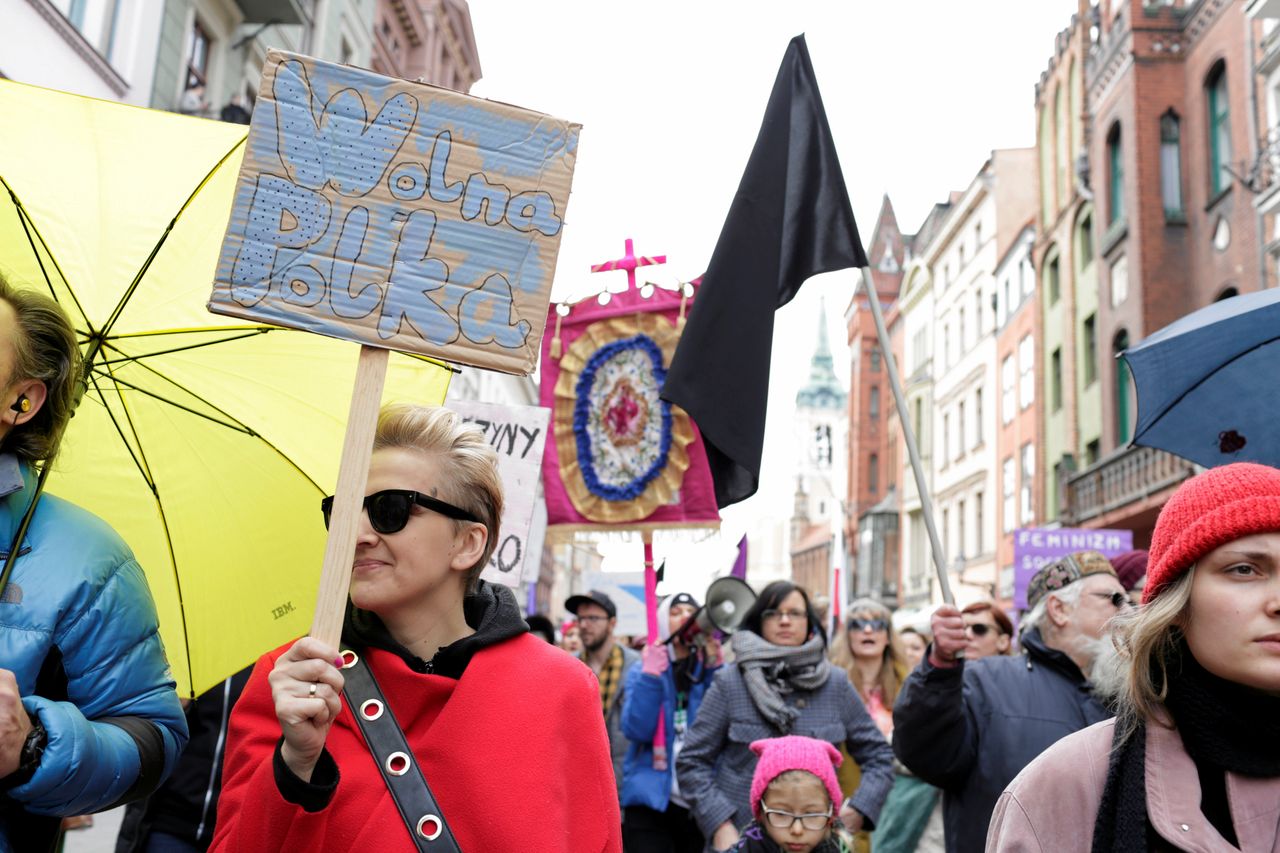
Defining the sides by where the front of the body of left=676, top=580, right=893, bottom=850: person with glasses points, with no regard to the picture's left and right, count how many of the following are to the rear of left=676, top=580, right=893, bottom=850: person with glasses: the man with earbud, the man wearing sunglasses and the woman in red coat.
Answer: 0

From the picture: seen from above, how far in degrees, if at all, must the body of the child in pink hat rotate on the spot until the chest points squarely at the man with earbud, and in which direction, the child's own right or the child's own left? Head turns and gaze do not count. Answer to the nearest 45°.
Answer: approximately 45° to the child's own right

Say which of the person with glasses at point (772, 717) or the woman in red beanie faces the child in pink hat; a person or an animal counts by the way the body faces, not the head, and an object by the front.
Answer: the person with glasses

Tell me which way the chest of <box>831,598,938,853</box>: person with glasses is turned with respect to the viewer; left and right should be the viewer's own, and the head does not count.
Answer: facing the viewer

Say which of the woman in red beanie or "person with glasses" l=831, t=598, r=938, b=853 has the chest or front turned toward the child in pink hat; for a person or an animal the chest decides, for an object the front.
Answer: the person with glasses

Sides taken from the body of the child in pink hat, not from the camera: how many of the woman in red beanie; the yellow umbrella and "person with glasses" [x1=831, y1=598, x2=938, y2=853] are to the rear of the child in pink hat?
1

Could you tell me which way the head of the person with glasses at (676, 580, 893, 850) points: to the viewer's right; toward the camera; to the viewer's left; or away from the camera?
toward the camera

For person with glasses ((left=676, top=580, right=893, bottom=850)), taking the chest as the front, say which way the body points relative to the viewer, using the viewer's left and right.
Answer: facing the viewer

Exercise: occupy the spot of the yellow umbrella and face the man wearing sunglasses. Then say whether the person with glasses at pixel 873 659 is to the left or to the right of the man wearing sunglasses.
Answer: left

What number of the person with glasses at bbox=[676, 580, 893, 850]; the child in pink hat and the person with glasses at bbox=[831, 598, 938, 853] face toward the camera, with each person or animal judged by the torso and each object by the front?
3

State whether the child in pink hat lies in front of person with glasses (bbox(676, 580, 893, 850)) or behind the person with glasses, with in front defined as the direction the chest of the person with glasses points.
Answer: in front

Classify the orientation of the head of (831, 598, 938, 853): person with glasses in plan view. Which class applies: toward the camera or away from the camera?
toward the camera

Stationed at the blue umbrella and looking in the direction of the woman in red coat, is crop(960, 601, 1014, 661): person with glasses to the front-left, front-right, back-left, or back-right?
back-right

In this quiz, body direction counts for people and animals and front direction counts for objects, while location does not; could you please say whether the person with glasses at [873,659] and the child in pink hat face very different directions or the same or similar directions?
same or similar directions

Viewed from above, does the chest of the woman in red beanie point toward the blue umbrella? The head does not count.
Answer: no

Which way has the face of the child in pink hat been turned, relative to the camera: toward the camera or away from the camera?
toward the camera

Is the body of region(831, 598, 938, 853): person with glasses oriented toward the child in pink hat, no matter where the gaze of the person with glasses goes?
yes
